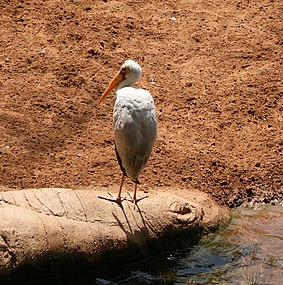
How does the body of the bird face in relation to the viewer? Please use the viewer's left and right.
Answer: facing away from the viewer and to the left of the viewer
